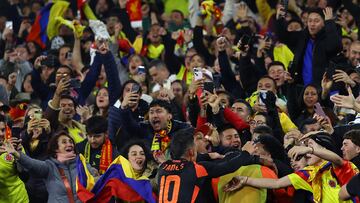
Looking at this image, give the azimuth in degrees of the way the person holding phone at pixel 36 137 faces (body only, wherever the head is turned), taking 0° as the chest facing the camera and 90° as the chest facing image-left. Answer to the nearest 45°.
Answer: approximately 0°
